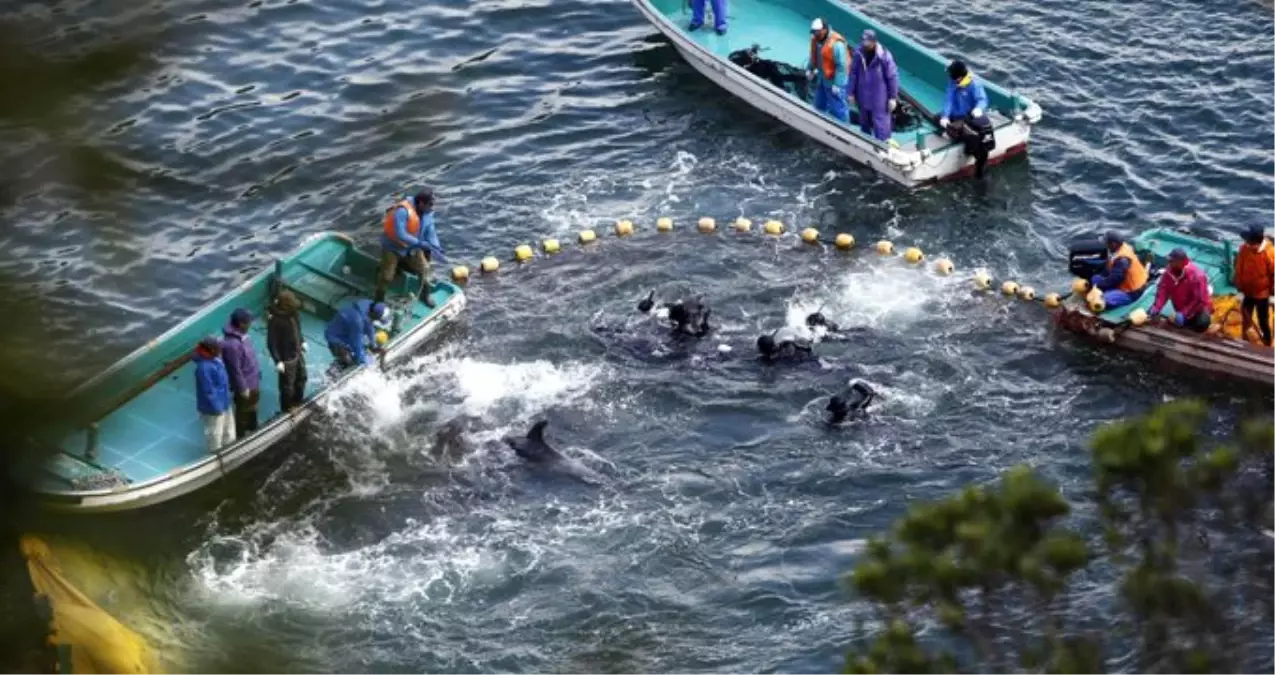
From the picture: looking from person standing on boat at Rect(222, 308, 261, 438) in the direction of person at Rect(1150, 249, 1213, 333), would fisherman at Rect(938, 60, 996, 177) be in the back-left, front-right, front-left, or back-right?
front-left

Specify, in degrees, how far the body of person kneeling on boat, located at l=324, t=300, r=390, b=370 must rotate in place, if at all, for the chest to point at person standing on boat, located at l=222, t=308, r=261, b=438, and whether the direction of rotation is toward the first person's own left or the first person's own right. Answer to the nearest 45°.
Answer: approximately 135° to the first person's own right

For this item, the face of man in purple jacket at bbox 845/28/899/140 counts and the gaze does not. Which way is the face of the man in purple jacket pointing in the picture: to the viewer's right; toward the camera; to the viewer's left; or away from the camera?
toward the camera

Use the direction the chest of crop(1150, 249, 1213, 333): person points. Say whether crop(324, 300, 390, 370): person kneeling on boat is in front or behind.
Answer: in front

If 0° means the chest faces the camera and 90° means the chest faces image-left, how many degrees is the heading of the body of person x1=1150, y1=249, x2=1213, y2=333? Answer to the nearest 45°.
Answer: approximately 45°

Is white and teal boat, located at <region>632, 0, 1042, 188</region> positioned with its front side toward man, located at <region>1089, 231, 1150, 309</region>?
no

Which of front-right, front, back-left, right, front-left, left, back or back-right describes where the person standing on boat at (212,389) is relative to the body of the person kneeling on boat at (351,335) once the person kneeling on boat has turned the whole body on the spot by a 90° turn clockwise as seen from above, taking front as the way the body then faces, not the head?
front-right

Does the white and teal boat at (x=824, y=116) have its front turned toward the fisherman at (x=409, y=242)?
no

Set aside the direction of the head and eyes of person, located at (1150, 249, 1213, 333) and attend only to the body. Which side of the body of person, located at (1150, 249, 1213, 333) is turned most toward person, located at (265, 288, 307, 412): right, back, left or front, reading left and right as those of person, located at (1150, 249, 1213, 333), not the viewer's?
front

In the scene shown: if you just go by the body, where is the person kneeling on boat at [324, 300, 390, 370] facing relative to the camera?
to the viewer's right

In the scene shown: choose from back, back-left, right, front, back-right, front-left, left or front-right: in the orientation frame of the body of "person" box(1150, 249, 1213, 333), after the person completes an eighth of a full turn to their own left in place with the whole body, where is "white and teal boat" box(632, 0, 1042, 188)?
back-right

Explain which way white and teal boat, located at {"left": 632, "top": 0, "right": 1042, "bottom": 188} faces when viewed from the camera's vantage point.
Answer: facing away from the viewer and to the left of the viewer
